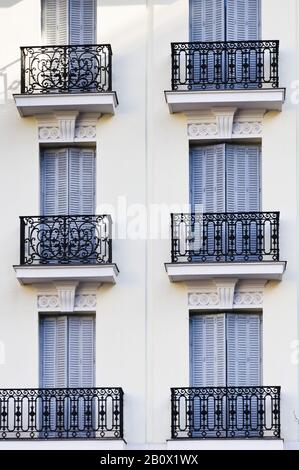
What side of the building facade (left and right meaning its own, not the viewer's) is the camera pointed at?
front
